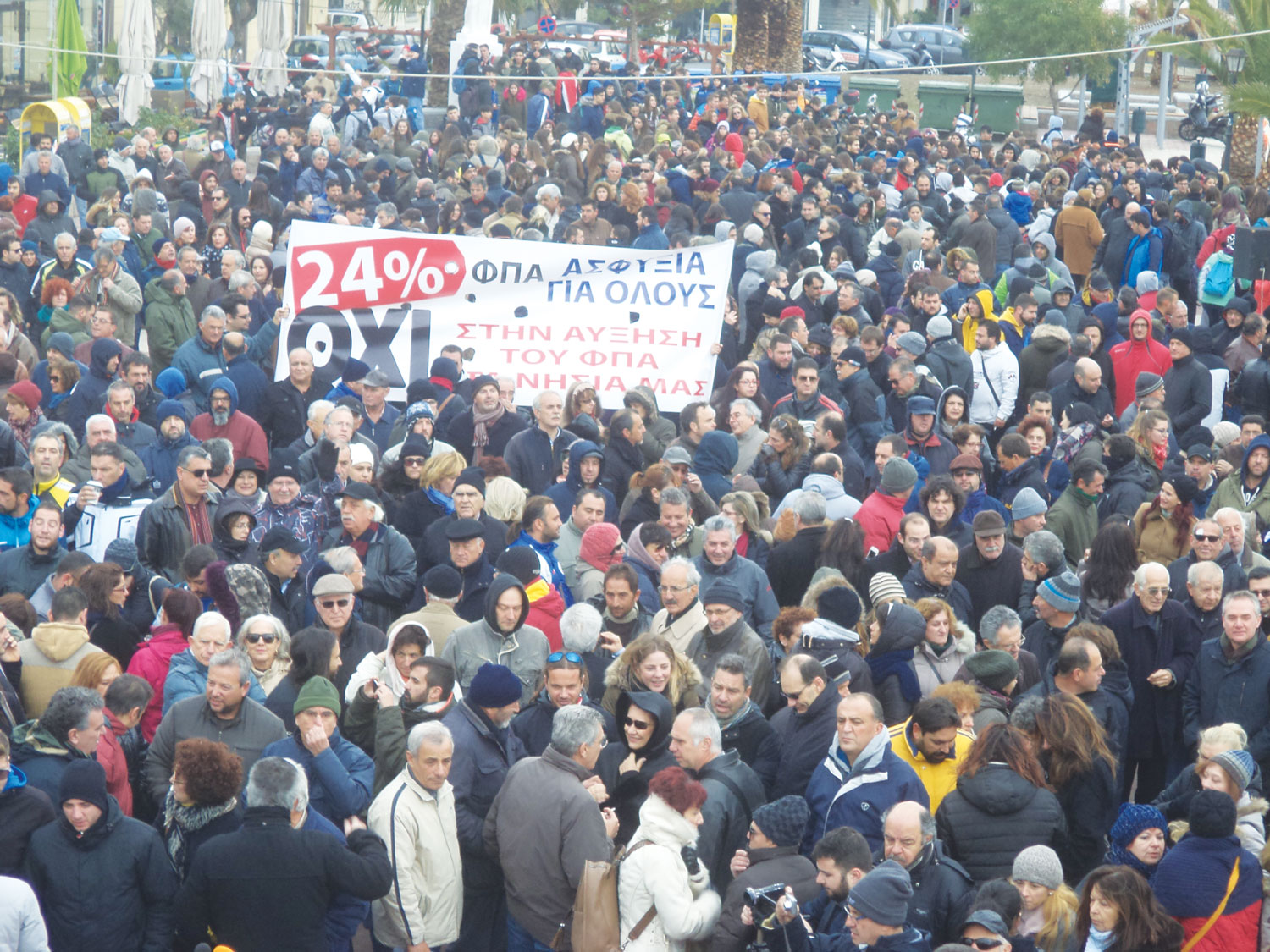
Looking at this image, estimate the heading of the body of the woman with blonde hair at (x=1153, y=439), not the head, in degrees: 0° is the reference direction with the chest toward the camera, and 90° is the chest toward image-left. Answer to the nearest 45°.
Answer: approximately 315°

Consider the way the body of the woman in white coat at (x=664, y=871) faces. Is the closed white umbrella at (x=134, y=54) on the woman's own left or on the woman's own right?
on the woman's own left

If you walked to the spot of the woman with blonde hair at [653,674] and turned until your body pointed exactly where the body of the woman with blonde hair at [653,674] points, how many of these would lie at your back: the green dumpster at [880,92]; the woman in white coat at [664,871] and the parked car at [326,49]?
2

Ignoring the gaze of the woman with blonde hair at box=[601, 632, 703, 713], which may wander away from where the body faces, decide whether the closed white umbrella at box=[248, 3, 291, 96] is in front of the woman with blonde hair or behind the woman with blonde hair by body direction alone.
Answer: behind

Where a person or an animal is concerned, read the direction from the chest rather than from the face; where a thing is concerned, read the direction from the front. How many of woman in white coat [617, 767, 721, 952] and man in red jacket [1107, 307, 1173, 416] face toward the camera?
1
